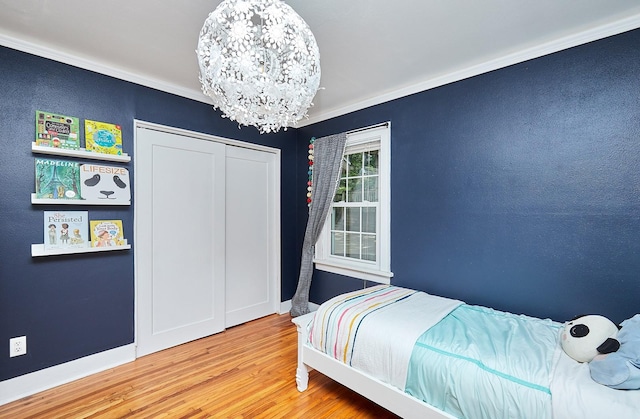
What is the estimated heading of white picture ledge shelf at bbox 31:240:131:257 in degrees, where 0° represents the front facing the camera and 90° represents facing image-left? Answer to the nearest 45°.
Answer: approximately 315°

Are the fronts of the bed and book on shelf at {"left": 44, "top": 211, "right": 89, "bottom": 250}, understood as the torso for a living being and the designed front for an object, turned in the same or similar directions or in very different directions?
very different directions

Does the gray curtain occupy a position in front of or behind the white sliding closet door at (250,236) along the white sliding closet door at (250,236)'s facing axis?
in front

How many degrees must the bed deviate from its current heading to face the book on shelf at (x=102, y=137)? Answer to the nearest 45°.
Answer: approximately 45° to its left

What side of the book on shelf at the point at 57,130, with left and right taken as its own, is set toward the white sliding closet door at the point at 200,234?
left

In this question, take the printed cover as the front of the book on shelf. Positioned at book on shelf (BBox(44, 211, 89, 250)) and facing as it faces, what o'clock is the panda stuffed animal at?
The panda stuffed animal is roughly at 11 o'clock from the book on shelf.

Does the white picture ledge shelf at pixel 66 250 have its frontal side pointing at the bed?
yes

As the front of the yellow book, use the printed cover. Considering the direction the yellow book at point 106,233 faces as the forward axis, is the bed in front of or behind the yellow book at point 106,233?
in front

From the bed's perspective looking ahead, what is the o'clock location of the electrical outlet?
The electrical outlet is roughly at 10 o'clock from the bed.
